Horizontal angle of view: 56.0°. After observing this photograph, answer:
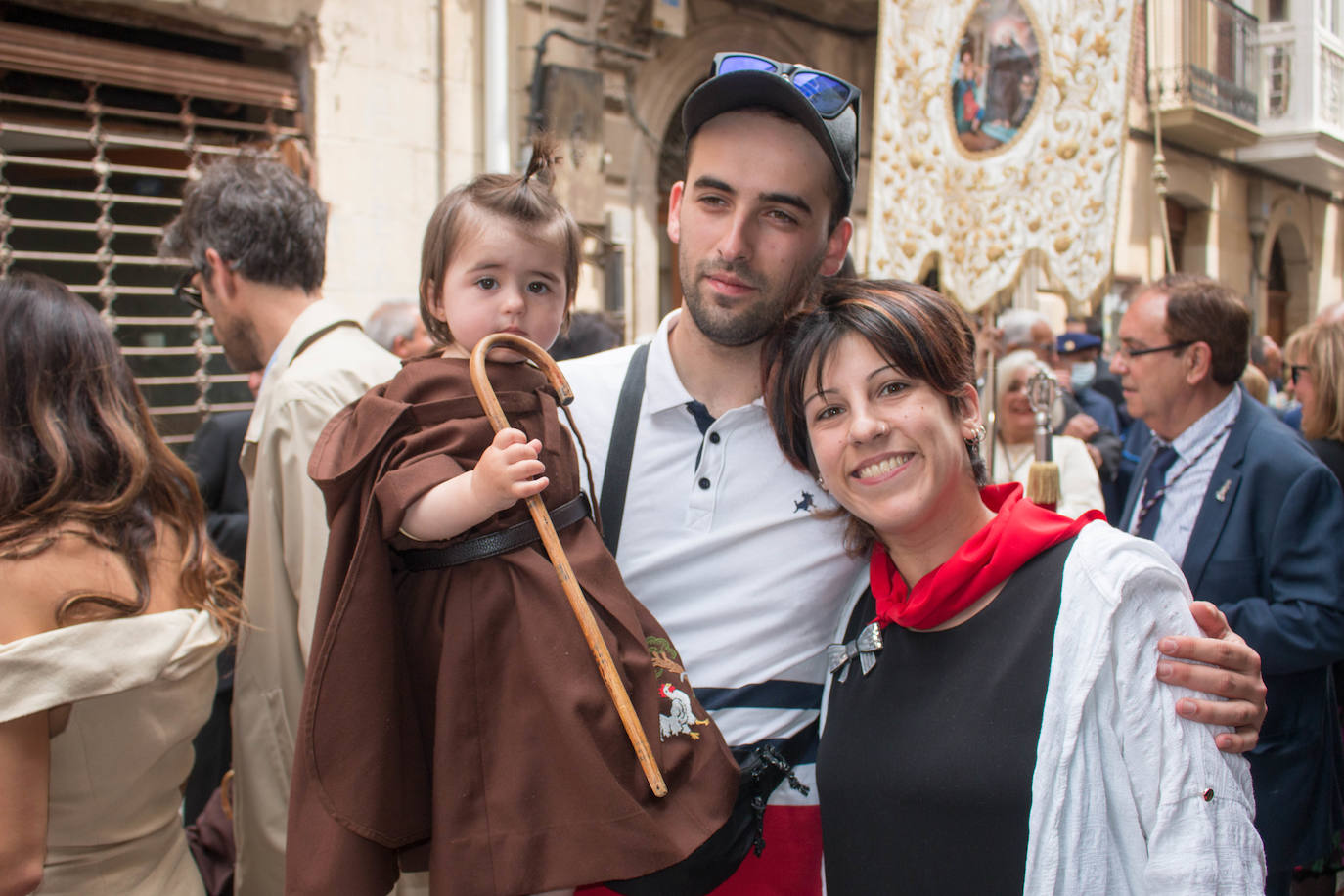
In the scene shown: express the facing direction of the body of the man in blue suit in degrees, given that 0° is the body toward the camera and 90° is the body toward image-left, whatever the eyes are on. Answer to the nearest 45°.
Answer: approximately 45°

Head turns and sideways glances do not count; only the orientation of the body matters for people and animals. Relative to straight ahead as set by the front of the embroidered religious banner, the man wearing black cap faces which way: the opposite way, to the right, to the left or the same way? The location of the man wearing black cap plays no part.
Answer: the same way

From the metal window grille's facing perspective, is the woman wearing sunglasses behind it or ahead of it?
ahead

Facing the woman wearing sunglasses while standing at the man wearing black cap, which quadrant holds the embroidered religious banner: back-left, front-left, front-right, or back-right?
front-left

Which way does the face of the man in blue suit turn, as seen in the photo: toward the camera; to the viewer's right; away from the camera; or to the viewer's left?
to the viewer's left

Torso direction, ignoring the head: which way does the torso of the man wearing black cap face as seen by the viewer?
toward the camera

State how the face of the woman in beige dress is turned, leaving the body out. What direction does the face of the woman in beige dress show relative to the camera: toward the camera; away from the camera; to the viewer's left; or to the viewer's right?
away from the camera

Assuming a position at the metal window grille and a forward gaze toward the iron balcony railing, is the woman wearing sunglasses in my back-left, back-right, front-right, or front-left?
front-right

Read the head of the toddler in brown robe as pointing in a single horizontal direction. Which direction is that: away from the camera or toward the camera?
toward the camera

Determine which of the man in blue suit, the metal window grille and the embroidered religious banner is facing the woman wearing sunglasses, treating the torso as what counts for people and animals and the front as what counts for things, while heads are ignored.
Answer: the metal window grille

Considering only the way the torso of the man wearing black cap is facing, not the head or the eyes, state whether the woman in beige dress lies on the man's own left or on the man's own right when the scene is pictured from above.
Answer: on the man's own right

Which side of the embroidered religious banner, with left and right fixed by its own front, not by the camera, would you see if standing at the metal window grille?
right

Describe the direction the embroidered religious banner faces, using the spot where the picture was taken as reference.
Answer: facing the viewer
